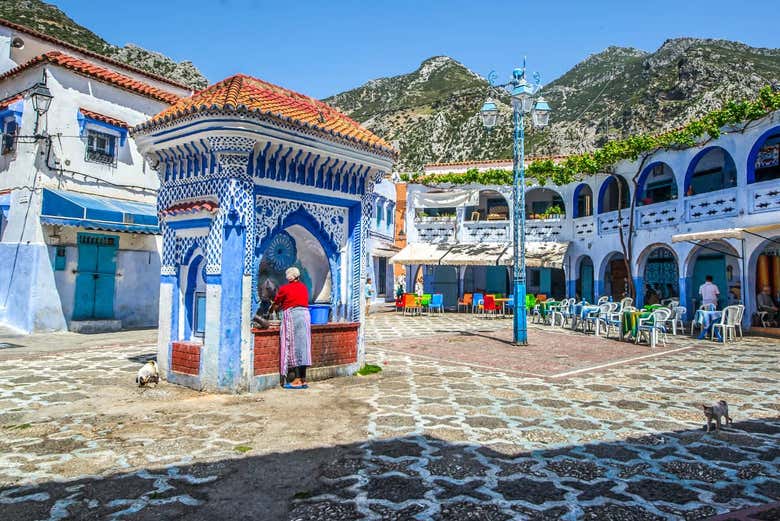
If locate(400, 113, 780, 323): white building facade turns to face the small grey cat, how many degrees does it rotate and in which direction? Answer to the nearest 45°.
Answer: approximately 45° to its left

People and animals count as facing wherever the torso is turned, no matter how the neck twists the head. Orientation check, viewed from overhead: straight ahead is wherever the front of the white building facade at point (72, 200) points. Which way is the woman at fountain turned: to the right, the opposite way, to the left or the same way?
the opposite way

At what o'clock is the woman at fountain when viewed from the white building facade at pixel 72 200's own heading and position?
The woman at fountain is roughly at 1 o'clock from the white building facade.

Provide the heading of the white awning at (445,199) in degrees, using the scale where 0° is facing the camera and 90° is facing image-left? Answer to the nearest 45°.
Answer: approximately 0°

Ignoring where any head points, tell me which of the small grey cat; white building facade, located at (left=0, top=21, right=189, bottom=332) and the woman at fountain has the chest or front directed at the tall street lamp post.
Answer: the white building facade

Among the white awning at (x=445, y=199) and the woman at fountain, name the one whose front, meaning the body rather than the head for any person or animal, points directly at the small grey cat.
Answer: the white awning

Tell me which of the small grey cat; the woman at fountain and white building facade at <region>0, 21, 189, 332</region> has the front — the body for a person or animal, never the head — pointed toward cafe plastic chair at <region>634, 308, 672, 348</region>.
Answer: the white building facade

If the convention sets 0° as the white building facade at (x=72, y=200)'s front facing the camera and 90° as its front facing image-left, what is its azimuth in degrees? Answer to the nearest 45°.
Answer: approximately 315°

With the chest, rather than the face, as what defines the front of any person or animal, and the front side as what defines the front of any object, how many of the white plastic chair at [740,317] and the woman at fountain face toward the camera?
0

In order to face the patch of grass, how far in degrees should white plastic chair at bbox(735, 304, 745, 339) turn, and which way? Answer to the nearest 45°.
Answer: approximately 45° to its left

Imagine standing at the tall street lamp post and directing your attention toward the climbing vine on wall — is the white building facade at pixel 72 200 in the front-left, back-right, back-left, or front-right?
back-left

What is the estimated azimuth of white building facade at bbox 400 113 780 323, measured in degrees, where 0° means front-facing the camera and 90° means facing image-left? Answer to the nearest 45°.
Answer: approximately 45°

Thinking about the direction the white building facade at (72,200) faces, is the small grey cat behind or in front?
in front

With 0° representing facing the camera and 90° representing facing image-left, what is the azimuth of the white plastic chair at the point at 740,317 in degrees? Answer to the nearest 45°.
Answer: approximately 90°

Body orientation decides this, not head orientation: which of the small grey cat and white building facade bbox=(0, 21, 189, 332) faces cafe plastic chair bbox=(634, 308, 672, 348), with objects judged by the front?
the white building facade
